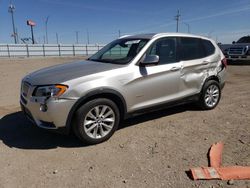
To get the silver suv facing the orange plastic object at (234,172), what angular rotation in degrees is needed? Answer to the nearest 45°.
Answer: approximately 90° to its left

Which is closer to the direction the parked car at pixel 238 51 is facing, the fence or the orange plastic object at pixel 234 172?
the orange plastic object

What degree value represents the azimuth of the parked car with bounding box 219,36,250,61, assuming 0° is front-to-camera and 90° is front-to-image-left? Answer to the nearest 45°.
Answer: approximately 45°

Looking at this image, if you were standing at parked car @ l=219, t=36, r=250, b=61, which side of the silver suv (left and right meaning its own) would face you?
back

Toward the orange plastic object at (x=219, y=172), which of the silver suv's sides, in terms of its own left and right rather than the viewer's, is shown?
left

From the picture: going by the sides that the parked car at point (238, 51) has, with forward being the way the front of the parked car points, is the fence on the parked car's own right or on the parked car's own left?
on the parked car's own right

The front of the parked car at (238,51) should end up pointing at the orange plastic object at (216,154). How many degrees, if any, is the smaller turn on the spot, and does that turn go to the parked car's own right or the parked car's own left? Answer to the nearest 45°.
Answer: approximately 45° to the parked car's own left

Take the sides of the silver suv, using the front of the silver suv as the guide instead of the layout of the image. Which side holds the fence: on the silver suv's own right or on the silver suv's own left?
on the silver suv's own right

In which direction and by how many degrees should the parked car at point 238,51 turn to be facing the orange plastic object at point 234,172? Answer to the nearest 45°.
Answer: approximately 45° to its left

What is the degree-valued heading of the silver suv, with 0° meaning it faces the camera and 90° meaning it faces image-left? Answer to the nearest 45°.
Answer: approximately 45°
